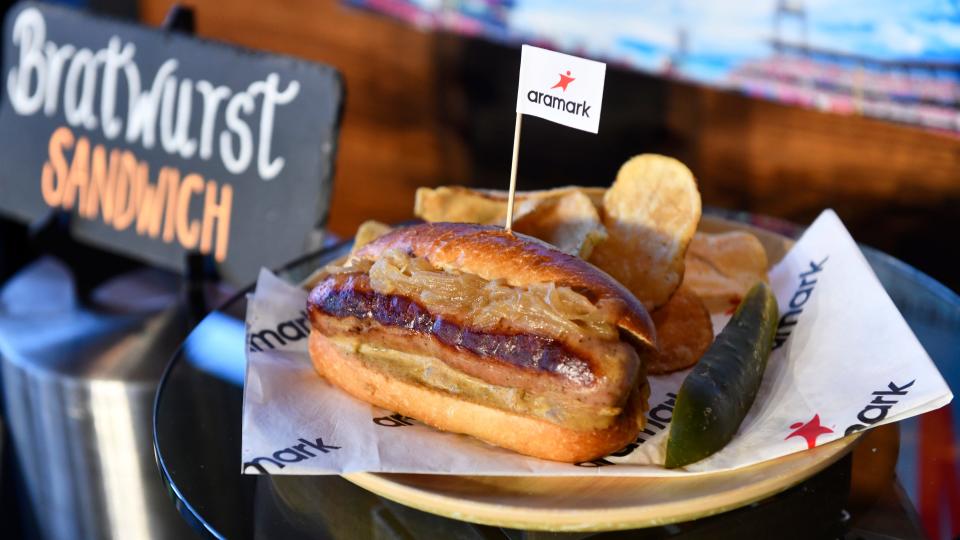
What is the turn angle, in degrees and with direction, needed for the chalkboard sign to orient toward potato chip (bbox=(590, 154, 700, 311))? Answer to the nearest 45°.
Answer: approximately 45° to its left

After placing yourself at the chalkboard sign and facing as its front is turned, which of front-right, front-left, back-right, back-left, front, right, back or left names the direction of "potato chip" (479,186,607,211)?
front-left

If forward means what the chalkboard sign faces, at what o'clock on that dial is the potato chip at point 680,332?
The potato chip is roughly at 11 o'clock from the chalkboard sign.

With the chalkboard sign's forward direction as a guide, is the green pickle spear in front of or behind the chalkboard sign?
in front

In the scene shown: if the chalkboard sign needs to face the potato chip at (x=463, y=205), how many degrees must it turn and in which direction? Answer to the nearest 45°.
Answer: approximately 45° to its left

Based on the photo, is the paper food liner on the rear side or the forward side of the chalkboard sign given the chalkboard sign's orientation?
on the forward side

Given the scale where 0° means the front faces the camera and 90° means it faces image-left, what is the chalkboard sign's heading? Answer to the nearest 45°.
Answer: approximately 0°

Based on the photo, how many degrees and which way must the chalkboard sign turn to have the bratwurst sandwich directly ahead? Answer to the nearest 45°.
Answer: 0° — it already faces it

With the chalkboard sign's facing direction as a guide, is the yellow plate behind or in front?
in front
